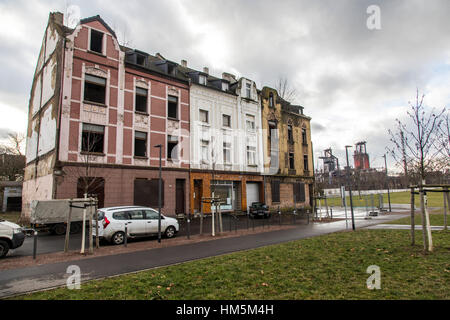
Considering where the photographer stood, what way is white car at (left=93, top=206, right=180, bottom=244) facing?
facing away from the viewer and to the right of the viewer

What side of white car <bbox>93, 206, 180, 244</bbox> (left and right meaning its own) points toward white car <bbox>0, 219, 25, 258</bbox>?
back

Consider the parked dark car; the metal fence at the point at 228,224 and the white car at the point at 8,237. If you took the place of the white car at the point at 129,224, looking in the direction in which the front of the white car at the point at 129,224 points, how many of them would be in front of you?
2

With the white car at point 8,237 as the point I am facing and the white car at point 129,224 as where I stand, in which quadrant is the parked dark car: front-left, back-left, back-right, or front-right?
back-right

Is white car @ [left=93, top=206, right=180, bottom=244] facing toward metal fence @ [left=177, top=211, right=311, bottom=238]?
yes

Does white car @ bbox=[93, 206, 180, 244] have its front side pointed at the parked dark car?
yes
